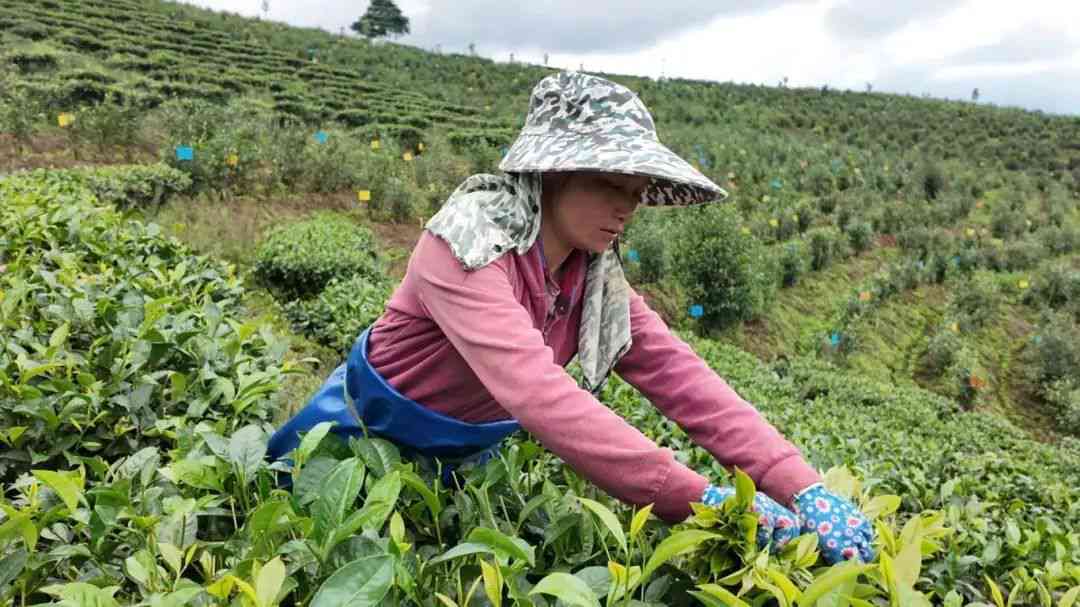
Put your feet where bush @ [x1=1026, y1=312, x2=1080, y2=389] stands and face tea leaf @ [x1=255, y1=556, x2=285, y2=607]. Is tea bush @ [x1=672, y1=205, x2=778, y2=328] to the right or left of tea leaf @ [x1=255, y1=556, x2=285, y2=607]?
right

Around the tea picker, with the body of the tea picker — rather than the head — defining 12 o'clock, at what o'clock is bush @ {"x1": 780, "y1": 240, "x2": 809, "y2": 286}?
The bush is roughly at 8 o'clock from the tea picker.

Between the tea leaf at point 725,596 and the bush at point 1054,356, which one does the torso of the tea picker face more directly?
the tea leaf

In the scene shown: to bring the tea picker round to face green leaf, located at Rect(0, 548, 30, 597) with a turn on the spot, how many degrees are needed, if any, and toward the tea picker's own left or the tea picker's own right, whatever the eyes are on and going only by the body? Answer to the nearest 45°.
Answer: approximately 90° to the tea picker's own right

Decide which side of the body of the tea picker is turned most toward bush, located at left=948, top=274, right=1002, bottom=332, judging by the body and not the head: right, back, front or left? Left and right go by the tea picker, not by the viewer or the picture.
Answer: left

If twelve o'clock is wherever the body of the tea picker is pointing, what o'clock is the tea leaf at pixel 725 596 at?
The tea leaf is roughly at 1 o'clock from the tea picker.

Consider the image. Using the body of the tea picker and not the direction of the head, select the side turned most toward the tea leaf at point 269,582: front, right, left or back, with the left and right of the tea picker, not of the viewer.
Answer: right

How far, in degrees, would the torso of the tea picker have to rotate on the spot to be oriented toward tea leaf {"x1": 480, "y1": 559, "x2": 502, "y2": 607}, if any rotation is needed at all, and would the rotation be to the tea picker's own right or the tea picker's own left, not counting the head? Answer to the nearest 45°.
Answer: approximately 45° to the tea picker's own right

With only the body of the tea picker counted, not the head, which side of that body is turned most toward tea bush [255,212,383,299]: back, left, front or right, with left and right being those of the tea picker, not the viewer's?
back

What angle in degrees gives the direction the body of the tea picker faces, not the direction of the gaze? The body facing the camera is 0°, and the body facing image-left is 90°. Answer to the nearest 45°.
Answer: approximately 315°

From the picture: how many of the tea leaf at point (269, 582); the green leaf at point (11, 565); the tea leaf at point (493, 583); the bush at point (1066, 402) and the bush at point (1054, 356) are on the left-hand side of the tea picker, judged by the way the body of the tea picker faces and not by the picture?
2

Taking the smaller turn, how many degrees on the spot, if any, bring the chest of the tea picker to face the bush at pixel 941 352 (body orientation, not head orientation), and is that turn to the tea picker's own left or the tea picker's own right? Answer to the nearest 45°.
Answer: approximately 90° to the tea picker's own left

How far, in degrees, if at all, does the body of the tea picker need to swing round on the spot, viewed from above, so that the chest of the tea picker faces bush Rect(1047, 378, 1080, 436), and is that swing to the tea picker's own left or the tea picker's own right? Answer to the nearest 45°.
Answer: approximately 90° to the tea picker's own left
